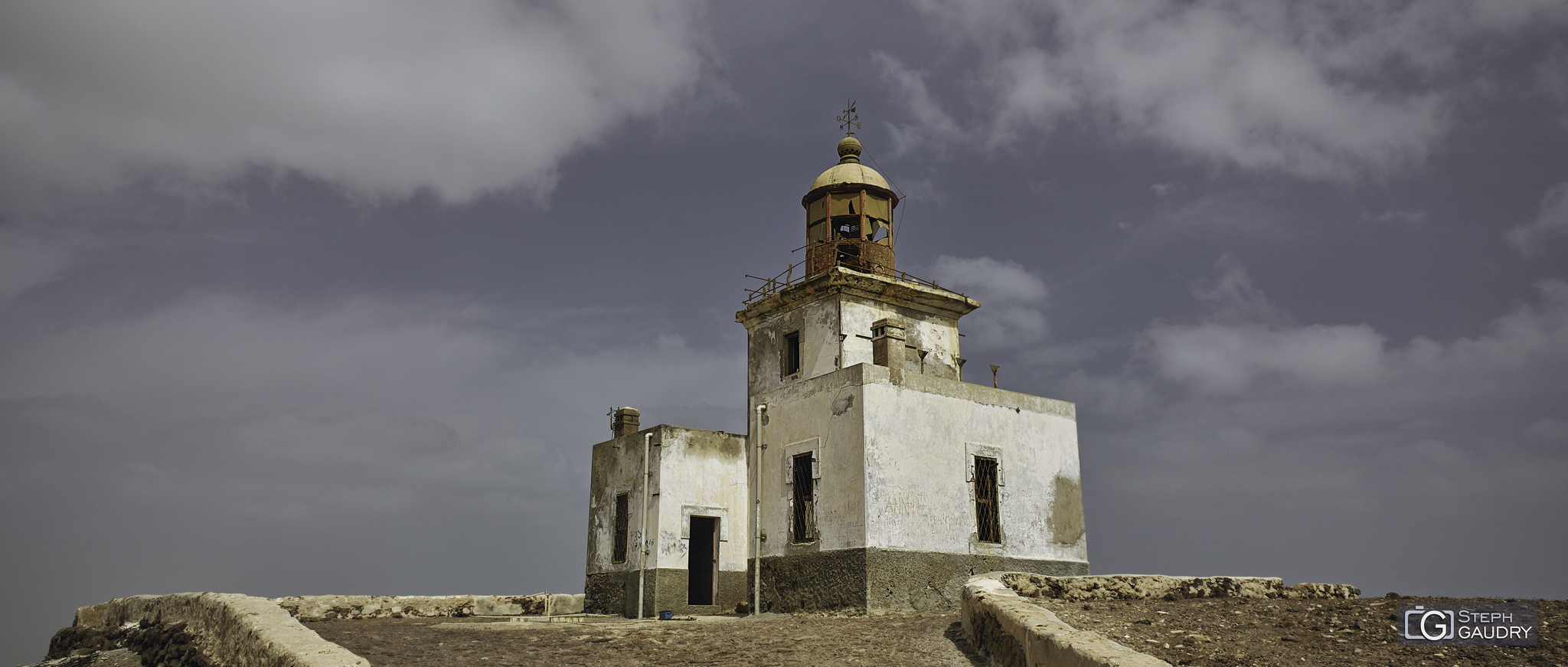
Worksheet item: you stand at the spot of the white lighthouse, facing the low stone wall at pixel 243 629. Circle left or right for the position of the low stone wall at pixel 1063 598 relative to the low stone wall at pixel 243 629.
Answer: left

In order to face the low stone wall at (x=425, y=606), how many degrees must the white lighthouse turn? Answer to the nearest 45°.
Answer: approximately 135° to its right

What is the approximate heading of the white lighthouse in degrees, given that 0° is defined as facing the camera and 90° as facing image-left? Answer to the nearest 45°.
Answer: approximately 315°

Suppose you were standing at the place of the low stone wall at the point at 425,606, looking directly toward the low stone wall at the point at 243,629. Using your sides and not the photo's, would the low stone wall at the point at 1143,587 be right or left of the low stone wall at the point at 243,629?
left

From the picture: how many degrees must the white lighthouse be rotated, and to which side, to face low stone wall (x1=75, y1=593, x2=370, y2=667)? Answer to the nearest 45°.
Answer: approximately 90° to its right
